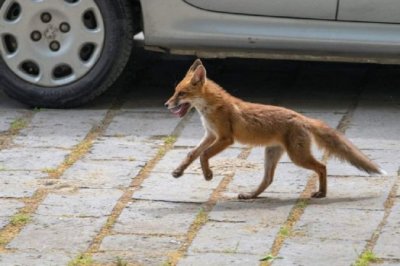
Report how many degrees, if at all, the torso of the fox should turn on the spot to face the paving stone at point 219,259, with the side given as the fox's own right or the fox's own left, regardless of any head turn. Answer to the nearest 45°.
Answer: approximately 90° to the fox's own left

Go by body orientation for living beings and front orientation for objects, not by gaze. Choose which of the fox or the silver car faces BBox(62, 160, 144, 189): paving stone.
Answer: the fox

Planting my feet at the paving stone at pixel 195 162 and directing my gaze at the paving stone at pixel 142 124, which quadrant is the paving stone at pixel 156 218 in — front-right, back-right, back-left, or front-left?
back-left

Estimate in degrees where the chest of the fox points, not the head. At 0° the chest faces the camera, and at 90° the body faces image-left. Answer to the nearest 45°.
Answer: approximately 90°

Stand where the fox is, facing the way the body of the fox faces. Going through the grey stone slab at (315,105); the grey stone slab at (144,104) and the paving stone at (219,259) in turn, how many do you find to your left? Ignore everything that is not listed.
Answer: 1
